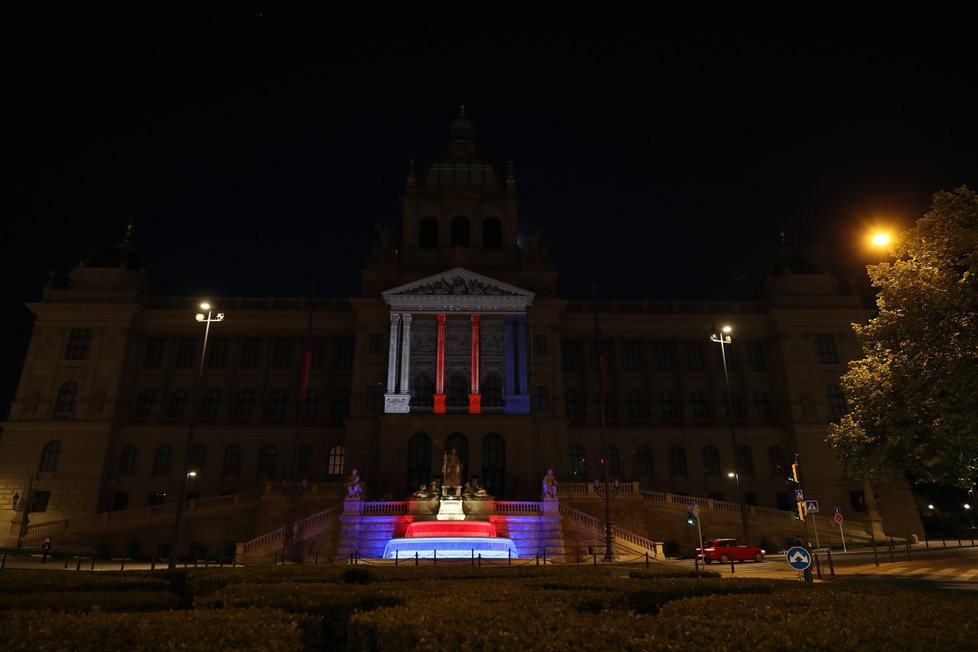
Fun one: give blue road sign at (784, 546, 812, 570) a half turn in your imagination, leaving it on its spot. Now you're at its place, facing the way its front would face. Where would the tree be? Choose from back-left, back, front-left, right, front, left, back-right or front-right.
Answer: front-right

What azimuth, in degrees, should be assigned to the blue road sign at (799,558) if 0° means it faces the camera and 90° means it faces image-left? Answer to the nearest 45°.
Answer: approximately 0°

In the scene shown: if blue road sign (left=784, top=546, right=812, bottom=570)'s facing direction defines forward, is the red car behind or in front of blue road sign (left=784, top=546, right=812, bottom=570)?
behind

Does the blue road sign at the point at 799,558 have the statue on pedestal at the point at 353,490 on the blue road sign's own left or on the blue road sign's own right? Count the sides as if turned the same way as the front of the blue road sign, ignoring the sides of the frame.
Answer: on the blue road sign's own right

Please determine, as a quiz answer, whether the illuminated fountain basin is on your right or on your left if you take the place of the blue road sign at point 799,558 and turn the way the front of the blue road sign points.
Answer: on your right
